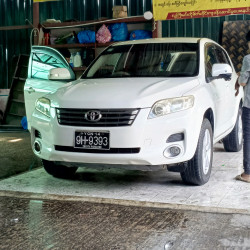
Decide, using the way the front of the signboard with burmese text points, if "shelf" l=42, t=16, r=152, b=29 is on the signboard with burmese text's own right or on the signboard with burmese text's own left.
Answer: on the signboard with burmese text's own right

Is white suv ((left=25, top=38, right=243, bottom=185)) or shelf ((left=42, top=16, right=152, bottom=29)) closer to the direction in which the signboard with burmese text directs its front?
the white suv

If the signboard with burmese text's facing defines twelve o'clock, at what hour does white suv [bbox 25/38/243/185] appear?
The white suv is roughly at 12 o'clock from the signboard with burmese text.

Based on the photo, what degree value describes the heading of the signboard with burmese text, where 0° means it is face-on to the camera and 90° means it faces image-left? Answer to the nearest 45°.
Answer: approximately 0°
